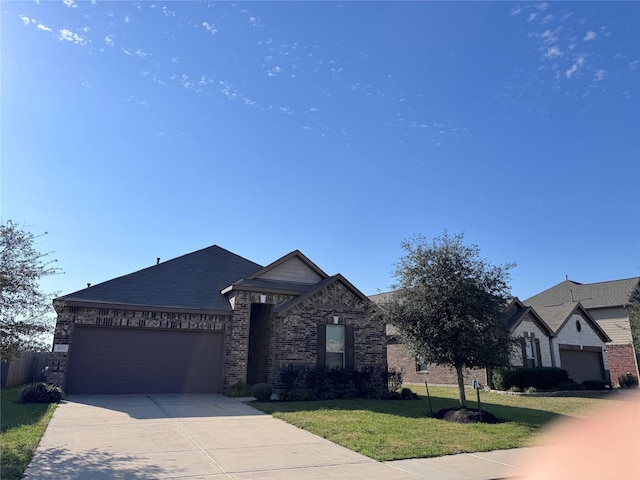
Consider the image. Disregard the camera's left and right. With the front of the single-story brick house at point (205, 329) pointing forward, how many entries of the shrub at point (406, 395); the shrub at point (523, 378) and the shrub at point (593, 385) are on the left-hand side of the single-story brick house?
3

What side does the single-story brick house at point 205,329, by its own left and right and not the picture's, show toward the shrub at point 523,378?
left

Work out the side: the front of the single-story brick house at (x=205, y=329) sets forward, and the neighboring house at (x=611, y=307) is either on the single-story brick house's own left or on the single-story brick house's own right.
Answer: on the single-story brick house's own left

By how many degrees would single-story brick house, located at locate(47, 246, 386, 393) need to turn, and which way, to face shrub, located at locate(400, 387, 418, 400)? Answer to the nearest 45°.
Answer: approximately 90° to its left

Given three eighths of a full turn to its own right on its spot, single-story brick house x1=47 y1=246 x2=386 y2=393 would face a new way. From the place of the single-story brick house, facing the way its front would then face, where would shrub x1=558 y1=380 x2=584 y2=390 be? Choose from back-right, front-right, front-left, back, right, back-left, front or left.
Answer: back-right

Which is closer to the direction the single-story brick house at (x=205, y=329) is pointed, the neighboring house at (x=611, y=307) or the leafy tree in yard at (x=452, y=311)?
the leafy tree in yard

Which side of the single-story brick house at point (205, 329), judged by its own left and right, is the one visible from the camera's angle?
front

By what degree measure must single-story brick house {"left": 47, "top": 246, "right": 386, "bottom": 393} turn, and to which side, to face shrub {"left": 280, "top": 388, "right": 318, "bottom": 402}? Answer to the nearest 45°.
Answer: approximately 45° to its left

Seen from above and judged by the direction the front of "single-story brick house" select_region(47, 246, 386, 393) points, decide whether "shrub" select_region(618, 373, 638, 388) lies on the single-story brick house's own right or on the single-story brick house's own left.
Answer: on the single-story brick house's own left

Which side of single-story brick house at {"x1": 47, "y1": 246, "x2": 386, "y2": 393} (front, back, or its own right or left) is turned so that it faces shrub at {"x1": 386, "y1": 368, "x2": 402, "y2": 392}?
left
